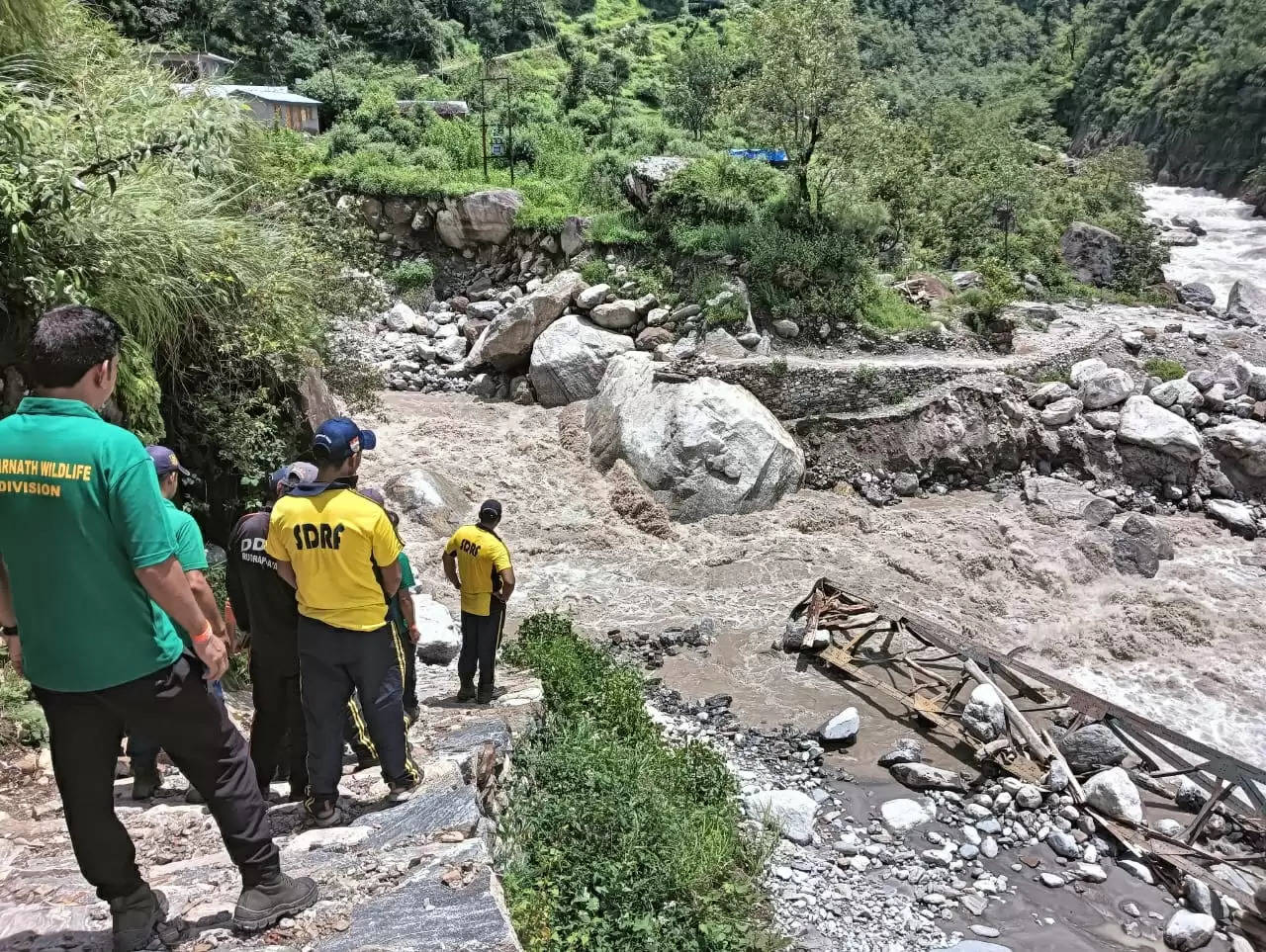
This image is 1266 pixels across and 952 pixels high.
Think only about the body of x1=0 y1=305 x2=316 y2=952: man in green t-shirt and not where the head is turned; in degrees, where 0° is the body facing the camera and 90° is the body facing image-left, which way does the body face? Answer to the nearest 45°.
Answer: approximately 225°

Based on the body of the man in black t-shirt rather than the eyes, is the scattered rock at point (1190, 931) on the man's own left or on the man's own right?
on the man's own right

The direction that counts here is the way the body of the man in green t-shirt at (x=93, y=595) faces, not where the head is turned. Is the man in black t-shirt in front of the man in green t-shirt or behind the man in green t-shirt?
in front

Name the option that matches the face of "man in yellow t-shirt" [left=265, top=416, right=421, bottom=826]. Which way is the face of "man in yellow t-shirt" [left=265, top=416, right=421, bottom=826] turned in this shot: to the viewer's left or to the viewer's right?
to the viewer's right

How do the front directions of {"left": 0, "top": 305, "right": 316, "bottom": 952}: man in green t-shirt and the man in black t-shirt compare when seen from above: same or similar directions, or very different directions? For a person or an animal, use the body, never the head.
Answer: same or similar directions

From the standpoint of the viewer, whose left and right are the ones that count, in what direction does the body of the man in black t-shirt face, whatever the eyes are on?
facing away from the viewer and to the right of the viewer

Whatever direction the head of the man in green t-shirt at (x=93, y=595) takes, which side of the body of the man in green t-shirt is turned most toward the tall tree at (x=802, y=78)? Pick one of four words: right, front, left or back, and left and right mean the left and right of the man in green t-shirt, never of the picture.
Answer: front

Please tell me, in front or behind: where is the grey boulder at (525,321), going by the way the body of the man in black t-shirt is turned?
in front

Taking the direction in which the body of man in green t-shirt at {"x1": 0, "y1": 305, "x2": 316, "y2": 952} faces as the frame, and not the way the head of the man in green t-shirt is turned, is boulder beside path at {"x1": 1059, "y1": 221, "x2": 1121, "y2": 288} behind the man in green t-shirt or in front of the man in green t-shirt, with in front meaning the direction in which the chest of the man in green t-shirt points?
in front

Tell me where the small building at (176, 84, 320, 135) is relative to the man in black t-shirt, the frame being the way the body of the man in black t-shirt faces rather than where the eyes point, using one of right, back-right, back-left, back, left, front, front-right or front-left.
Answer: front-left

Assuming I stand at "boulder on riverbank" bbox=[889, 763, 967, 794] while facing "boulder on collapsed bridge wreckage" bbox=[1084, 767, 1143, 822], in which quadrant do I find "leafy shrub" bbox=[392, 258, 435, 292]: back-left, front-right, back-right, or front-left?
back-left

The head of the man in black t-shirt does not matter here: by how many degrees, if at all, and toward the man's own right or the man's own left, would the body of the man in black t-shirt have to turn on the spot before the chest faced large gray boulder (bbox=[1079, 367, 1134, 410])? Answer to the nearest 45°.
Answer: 0° — they already face it

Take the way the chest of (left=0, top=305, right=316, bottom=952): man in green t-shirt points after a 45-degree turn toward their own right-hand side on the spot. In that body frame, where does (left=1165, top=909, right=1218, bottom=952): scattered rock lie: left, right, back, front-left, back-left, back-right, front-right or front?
front

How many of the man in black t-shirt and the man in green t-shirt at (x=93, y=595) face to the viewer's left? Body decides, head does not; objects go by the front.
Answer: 0
